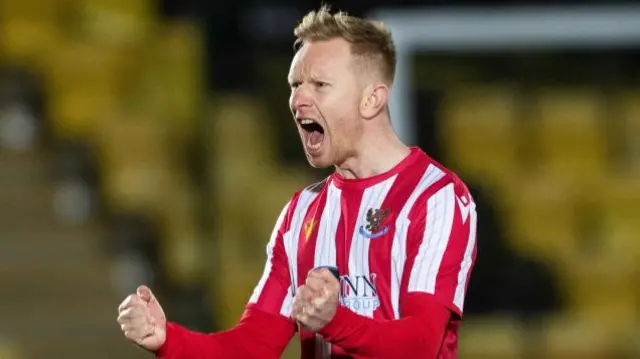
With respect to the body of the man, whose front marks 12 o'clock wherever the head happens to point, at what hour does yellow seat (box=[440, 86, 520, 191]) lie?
The yellow seat is roughly at 5 o'clock from the man.

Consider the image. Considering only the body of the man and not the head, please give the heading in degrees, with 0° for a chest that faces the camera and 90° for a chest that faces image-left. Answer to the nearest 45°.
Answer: approximately 45°

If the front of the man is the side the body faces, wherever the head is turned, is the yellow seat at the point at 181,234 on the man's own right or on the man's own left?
on the man's own right

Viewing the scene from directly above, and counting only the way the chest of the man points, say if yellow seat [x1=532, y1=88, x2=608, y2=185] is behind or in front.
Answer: behind

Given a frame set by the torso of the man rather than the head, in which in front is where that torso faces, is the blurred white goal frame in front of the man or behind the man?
behind

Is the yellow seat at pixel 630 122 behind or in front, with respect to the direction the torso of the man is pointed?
behind

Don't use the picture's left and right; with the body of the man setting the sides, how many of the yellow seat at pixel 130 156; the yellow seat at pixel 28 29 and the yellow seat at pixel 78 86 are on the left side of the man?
0
